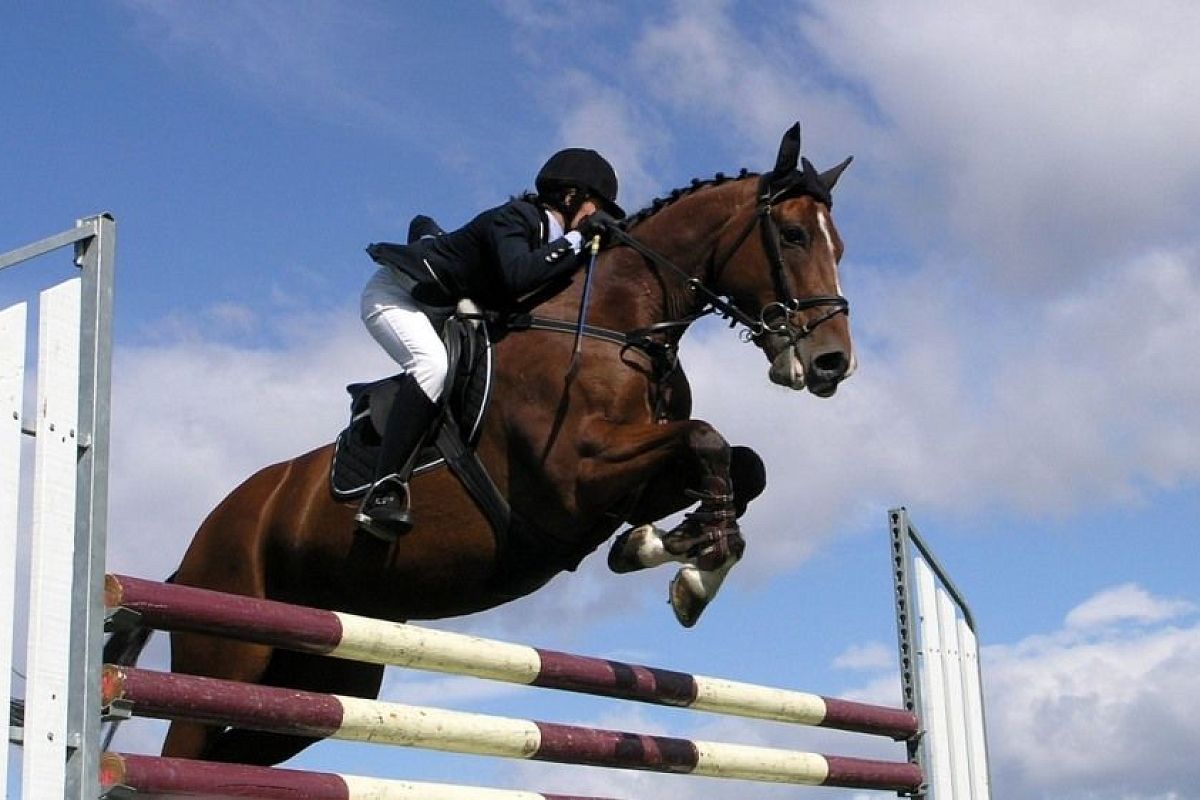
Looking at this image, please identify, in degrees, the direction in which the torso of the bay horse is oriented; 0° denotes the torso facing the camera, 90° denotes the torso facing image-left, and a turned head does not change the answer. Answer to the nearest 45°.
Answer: approximately 315°
